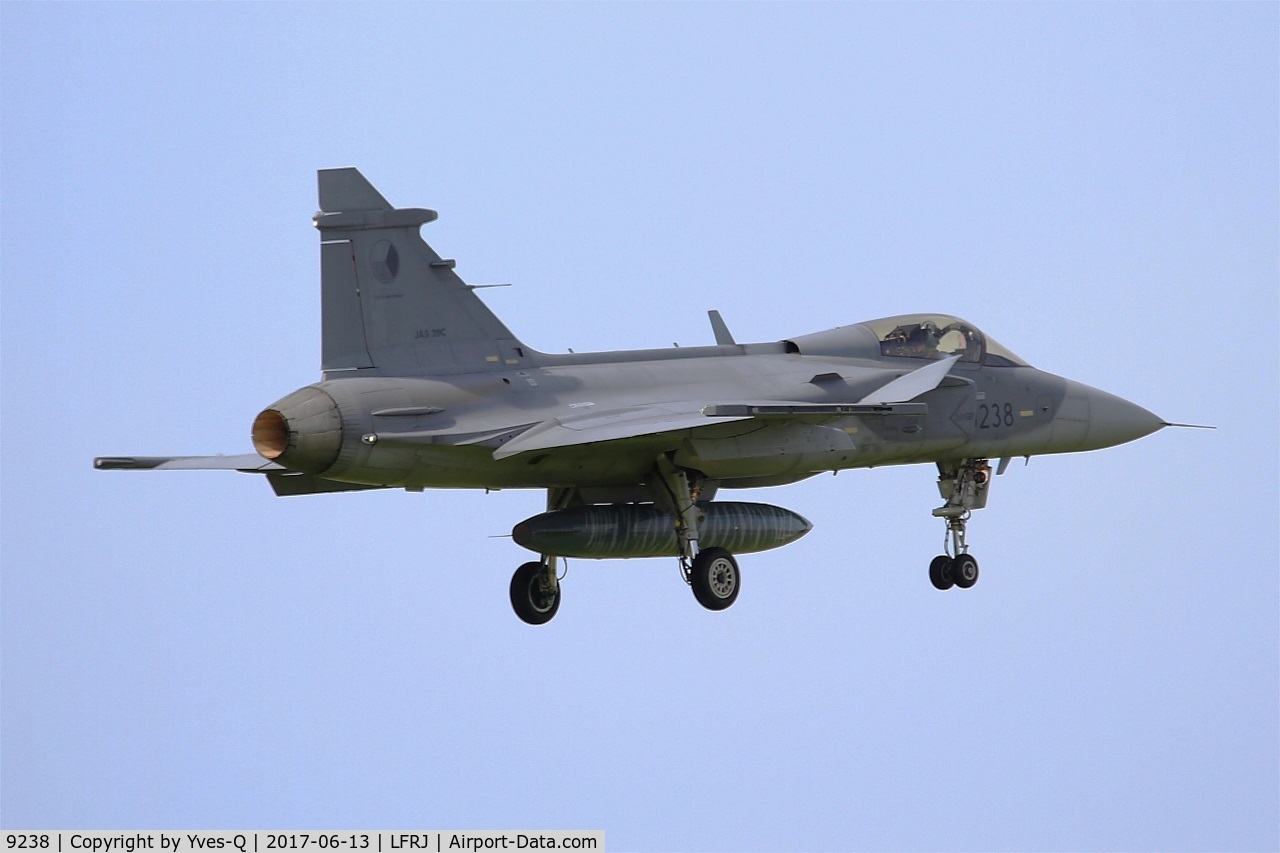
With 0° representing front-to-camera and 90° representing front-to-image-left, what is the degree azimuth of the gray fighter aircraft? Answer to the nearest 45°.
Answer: approximately 225°
